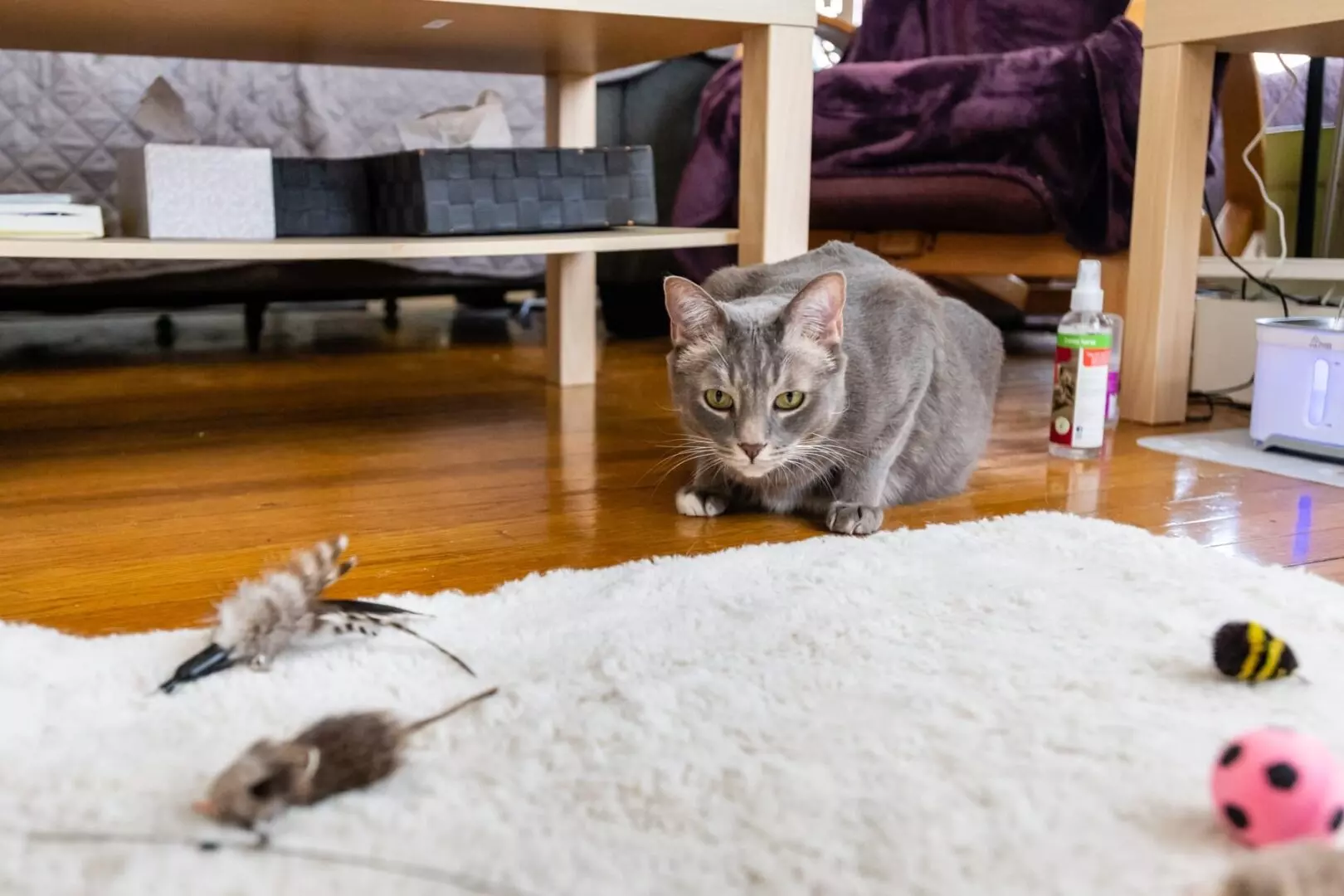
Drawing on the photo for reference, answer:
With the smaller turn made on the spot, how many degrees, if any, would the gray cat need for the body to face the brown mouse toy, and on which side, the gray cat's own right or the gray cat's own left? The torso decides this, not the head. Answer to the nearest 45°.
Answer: approximately 45° to the gray cat's own left

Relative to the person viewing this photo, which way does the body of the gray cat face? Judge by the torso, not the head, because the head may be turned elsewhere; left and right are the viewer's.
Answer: facing the viewer and to the left of the viewer

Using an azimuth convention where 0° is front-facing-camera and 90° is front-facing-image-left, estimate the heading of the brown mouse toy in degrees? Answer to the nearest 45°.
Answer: approximately 45°

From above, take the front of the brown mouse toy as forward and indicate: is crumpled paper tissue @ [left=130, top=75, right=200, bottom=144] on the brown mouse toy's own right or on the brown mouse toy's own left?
on the brown mouse toy's own right

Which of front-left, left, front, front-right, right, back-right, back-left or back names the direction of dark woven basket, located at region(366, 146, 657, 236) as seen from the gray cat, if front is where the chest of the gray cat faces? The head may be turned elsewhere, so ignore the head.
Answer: right

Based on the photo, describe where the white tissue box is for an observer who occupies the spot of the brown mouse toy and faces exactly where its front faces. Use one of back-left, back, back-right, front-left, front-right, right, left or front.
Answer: back-right

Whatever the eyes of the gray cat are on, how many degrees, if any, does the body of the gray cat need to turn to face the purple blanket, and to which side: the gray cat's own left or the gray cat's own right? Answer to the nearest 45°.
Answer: approximately 135° to the gray cat's own right

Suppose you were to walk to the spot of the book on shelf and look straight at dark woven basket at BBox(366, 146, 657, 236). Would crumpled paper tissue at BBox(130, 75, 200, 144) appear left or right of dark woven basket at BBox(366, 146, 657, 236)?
left

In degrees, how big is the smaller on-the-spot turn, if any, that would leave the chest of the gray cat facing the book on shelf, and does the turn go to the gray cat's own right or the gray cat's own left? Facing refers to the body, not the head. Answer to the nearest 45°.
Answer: approximately 45° to the gray cat's own right

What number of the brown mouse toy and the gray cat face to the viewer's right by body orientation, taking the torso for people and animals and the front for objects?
0

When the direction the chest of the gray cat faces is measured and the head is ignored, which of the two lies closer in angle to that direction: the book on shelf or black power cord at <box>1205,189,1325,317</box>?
the book on shelf

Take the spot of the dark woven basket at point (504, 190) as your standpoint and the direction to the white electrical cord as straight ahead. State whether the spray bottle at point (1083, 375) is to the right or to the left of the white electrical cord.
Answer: right

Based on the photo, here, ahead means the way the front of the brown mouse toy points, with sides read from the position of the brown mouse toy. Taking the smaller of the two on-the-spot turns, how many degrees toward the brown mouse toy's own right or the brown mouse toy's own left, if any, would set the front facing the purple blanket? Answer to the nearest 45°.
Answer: approximately 180°
